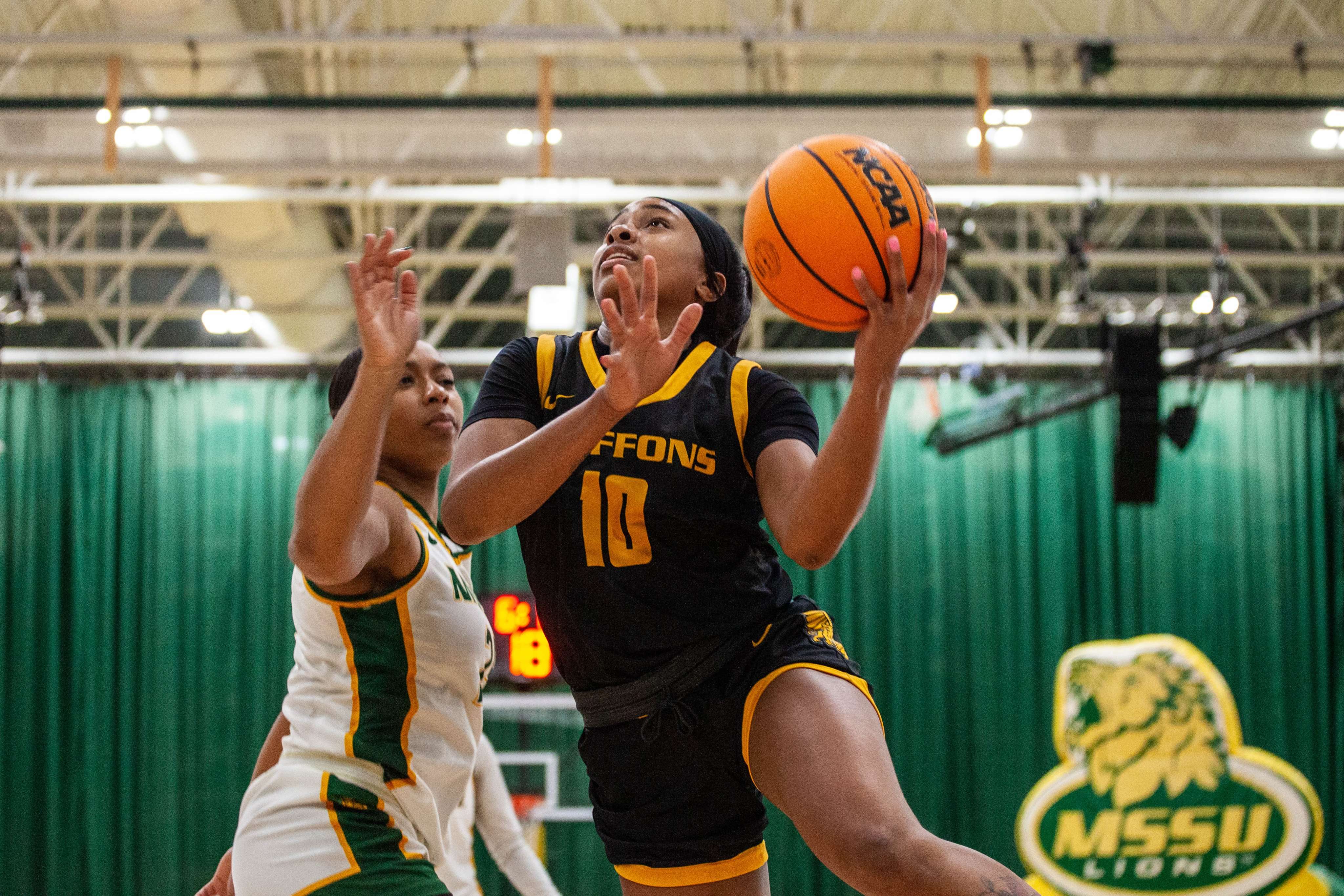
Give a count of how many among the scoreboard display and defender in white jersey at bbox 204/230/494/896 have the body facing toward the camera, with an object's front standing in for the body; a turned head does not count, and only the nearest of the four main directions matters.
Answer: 1

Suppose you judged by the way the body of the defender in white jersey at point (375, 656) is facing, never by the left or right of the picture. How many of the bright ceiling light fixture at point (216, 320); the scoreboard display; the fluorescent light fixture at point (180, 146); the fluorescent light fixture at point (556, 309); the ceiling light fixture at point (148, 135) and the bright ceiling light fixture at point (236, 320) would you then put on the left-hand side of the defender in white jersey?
6

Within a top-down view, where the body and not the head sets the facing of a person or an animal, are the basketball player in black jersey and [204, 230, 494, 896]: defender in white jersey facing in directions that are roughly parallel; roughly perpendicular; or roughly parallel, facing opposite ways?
roughly perpendicular

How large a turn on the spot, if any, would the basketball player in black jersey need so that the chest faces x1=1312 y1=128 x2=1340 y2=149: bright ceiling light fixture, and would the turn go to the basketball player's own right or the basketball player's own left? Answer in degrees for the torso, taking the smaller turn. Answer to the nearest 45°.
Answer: approximately 135° to the basketball player's own left

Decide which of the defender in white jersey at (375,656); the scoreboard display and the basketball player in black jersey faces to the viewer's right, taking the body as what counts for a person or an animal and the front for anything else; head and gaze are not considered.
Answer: the defender in white jersey

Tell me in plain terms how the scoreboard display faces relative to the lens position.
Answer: facing the viewer

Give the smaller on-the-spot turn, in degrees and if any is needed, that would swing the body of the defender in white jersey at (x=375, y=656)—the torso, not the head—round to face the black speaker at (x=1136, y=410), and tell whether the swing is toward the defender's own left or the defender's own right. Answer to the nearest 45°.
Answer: approximately 45° to the defender's own left

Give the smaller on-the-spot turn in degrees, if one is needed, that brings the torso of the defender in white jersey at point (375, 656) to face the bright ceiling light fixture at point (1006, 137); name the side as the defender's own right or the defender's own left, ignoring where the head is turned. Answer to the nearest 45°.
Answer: approximately 45° to the defender's own left

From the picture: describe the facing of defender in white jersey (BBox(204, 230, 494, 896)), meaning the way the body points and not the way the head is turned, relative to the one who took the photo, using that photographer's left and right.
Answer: facing to the right of the viewer

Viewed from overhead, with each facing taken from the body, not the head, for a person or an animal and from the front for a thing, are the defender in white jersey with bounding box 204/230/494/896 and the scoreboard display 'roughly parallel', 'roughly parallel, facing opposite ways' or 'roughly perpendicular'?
roughly perpendicular
